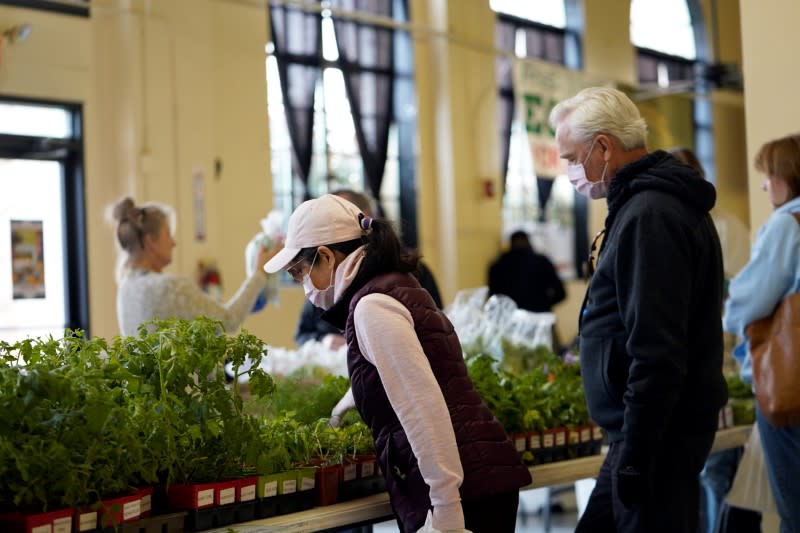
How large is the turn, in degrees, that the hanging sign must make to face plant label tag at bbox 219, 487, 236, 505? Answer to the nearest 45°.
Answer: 0° — it already faces it

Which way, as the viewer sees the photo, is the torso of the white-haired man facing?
to the viewer's left

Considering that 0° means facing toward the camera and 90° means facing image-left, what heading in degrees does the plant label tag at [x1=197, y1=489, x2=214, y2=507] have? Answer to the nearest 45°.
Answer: approximately 315°

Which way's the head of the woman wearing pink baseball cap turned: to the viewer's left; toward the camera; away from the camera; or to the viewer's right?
to the viewer's left

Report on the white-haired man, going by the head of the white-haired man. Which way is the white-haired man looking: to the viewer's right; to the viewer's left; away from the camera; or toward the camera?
to the viewer's left

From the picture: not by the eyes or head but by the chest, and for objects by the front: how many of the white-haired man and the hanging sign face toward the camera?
1
